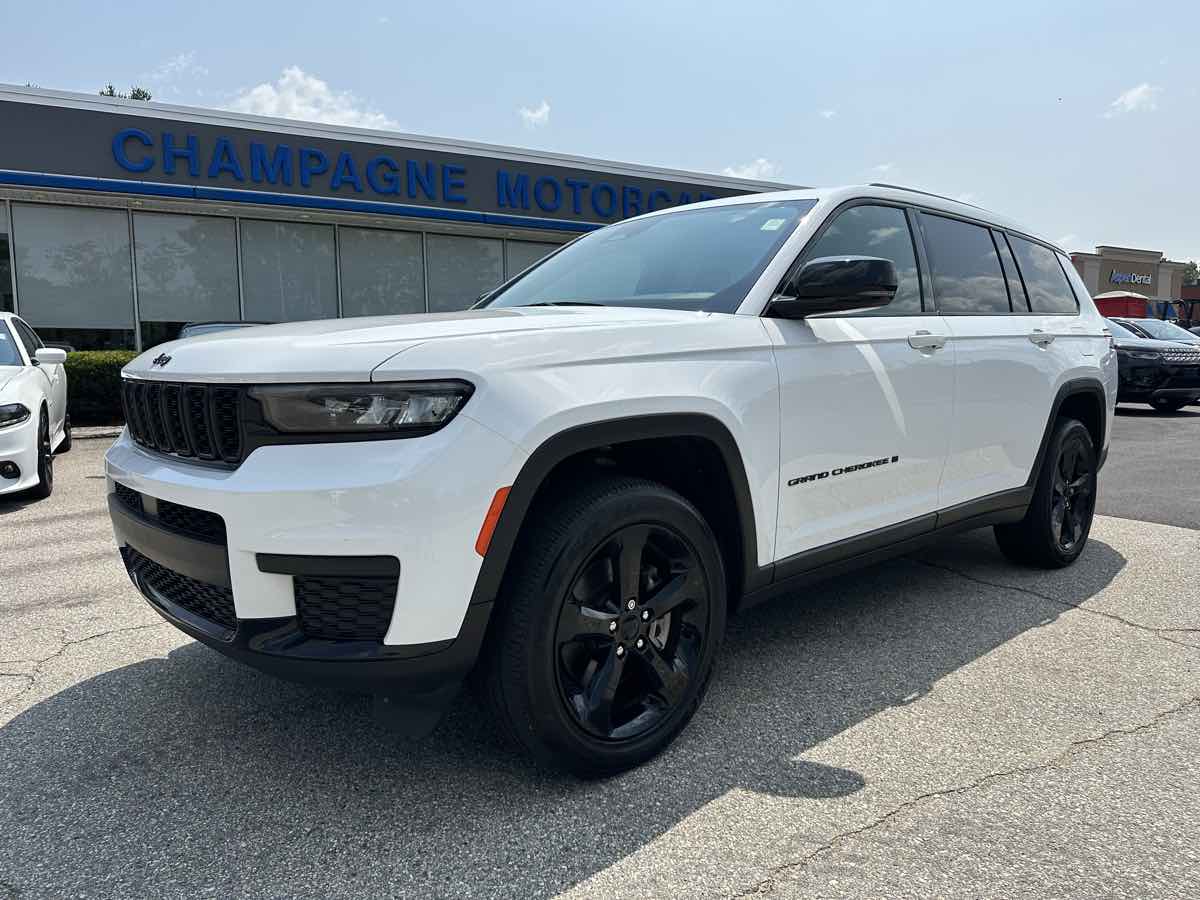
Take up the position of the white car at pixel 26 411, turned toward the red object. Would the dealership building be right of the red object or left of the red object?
left

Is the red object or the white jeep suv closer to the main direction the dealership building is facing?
the white jeep suv

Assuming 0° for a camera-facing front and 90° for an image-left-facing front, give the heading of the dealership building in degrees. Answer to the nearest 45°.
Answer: approximately 315°

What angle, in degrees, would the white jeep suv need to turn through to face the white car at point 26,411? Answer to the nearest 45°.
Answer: approximately 90° to its right

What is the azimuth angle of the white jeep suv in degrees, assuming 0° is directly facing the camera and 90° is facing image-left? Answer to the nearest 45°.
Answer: approximately 45°

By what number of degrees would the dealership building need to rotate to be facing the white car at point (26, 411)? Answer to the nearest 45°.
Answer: approximately 45° to its right

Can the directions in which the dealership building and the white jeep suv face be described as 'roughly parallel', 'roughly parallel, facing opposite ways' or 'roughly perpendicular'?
roughly perpendicular

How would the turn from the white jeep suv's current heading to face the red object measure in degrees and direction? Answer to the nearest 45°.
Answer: approximately 180°

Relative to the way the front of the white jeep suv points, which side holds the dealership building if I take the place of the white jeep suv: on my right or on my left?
on my right
